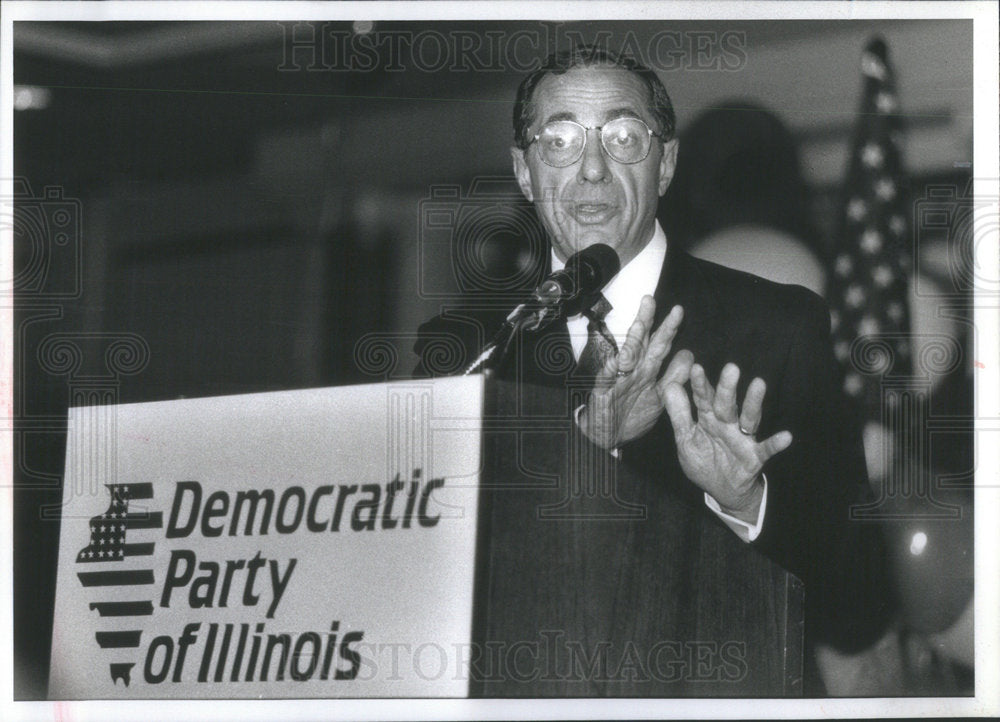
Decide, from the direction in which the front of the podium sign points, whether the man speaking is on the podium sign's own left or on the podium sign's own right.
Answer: on the podium sign's own left

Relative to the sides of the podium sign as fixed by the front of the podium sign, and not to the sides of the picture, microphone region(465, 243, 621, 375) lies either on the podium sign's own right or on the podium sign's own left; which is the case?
on the podium sign's own left

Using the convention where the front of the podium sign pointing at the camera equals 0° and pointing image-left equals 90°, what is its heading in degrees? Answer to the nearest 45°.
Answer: approximately 45°

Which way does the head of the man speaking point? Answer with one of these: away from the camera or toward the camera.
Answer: toward the camera
